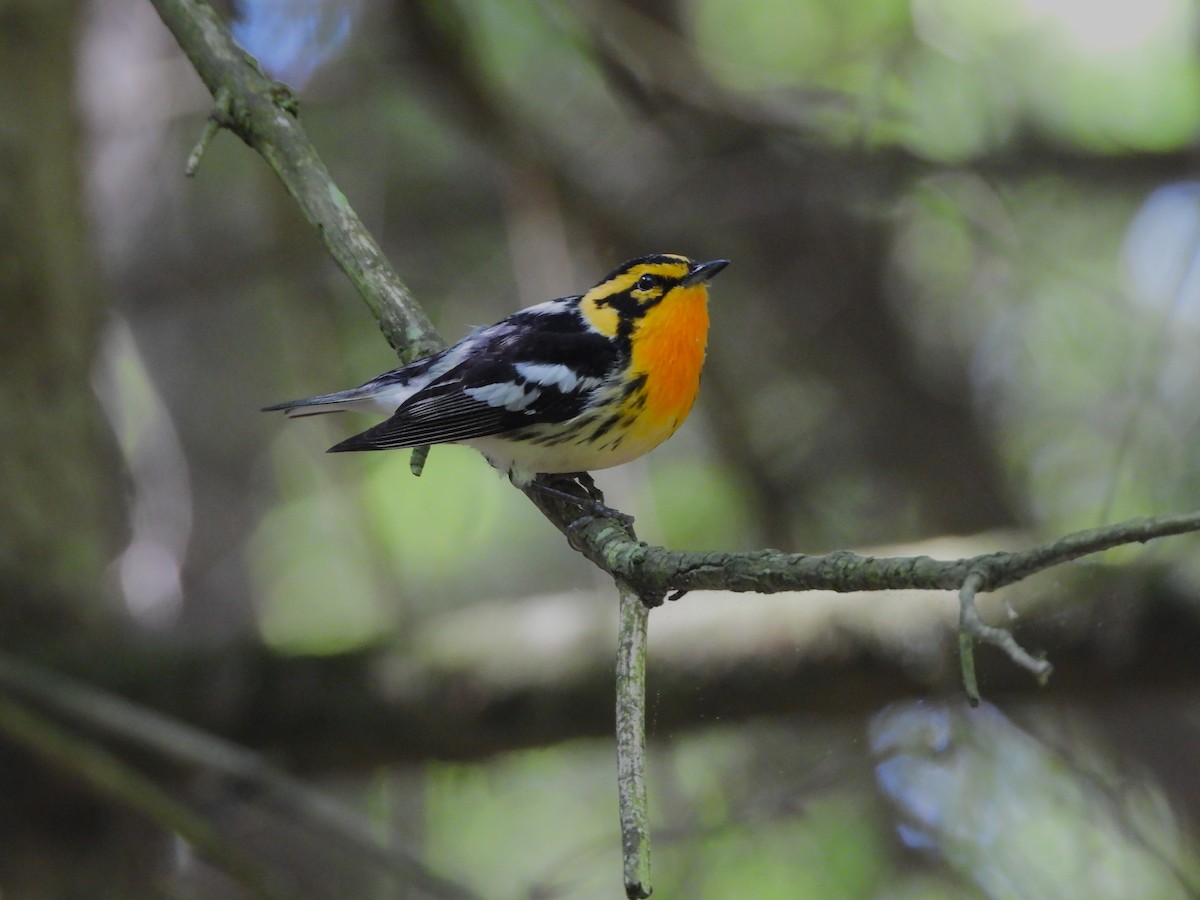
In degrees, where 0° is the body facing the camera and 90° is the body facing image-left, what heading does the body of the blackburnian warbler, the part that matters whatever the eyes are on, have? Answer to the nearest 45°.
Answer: approximately 270°

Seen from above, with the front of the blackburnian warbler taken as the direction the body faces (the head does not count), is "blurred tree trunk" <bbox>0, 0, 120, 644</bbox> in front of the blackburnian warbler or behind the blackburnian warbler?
behind

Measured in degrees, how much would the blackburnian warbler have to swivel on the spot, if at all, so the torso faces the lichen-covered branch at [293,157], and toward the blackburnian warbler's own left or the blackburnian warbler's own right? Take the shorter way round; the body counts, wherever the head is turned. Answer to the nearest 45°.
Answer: approximately 135° to the blackburnian warbler's own right
